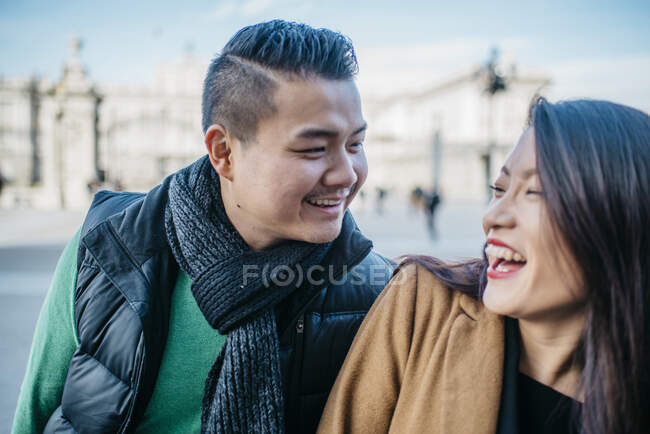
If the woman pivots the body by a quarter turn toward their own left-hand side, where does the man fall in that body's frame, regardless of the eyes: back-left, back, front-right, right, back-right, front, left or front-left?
back

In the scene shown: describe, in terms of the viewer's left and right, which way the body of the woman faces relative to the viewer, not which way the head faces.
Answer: facing the viewer

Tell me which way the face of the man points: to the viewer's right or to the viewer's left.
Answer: to the viewer's right
